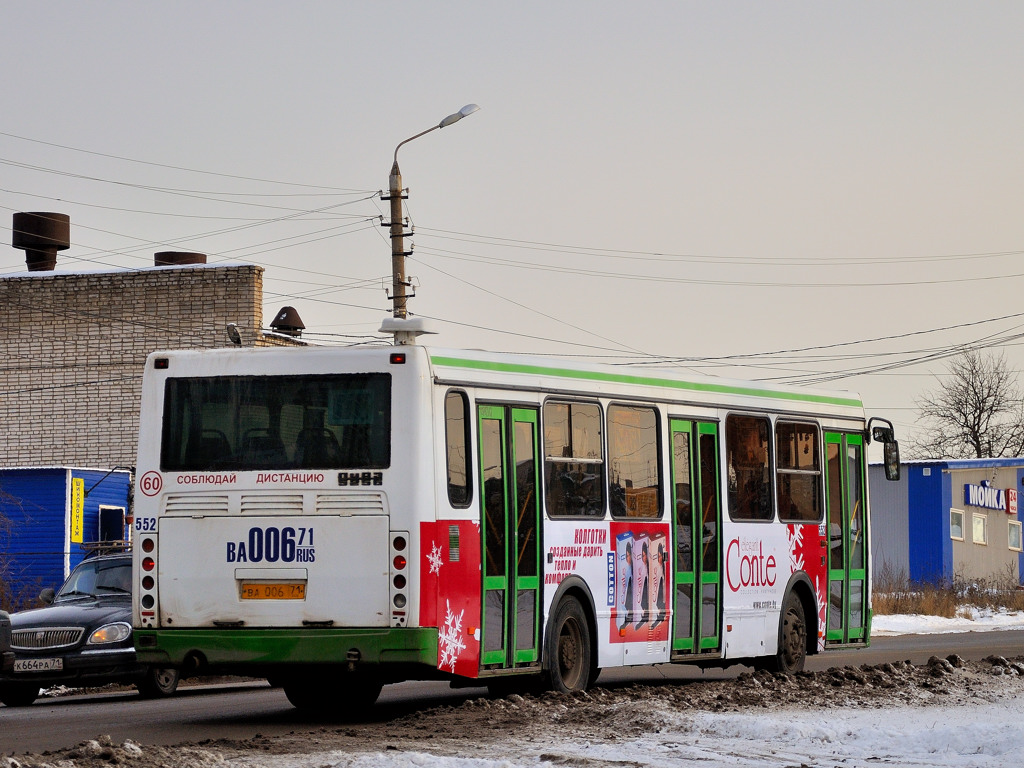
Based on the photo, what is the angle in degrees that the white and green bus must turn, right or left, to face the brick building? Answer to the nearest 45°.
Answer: approximately 45° to its left

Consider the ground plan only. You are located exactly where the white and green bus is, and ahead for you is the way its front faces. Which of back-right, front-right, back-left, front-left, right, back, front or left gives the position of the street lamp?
front-left

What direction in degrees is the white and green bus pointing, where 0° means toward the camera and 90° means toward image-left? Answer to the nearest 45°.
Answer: approximately 225°
